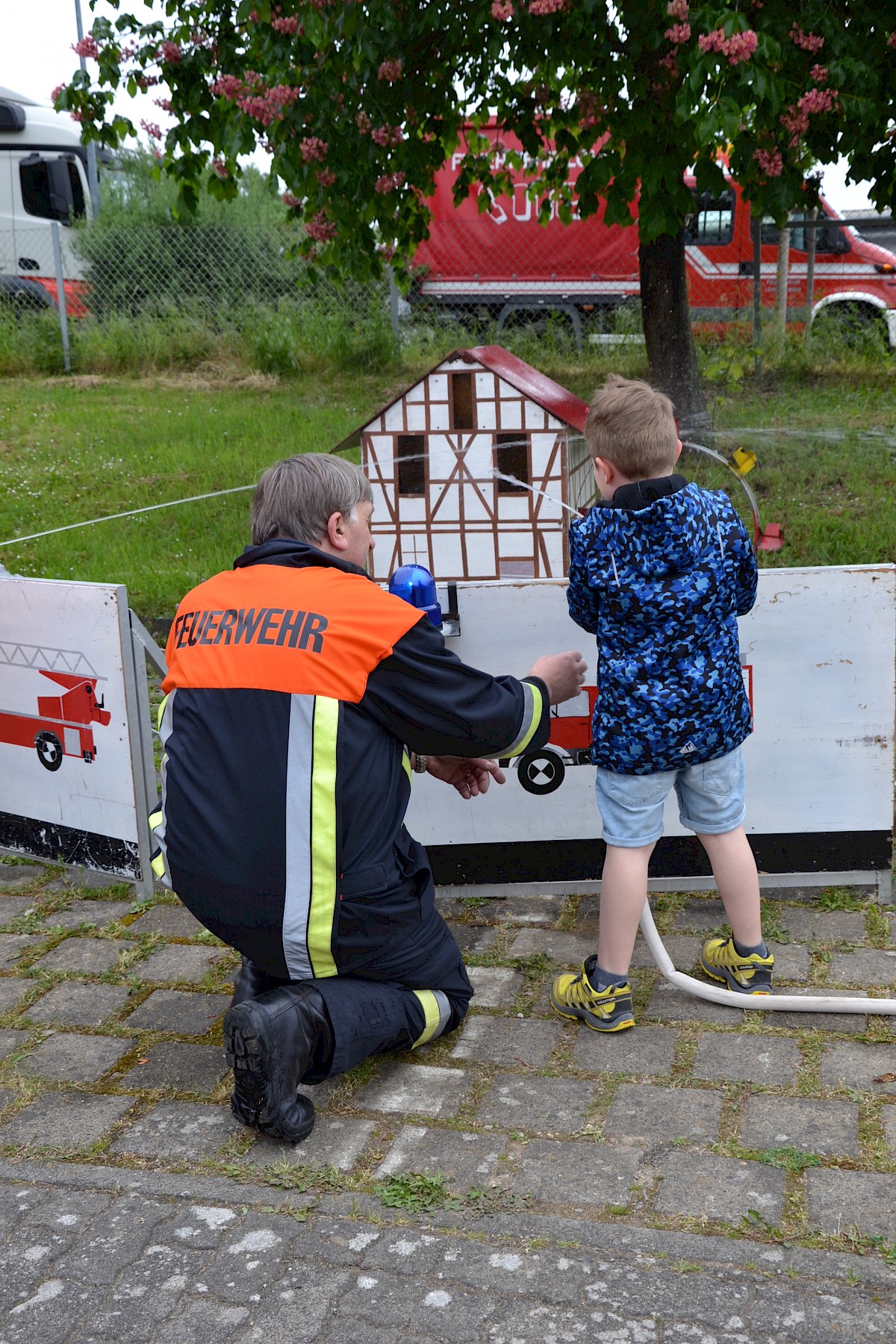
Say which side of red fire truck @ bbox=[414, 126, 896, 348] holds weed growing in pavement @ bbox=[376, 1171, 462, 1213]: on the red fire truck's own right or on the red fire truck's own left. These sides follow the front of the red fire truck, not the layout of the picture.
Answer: on the red fire truck's own right

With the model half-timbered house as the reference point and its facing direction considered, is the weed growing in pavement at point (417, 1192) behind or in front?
in front

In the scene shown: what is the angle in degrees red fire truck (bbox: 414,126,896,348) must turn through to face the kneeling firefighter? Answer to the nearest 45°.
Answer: approximately 90° to its right

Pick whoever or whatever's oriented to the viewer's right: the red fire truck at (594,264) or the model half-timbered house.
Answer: the red fire truck

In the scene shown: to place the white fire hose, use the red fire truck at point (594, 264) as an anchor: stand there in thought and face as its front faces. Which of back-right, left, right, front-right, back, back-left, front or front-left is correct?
right

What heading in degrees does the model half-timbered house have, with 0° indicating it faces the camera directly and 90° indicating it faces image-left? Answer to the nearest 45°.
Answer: approximately 0°

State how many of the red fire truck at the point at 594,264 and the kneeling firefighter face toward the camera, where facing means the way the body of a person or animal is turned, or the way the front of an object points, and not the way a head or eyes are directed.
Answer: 0

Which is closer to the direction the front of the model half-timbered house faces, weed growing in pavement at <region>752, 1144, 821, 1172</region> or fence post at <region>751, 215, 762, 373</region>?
the weed growing in pavement

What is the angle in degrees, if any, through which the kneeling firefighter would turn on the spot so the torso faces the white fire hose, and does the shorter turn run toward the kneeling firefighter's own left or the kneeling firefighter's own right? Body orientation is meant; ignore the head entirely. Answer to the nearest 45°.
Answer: approximately 45° to the kneeling firefighter's own right

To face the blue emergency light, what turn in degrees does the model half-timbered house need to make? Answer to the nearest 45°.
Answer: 0° — it already faces it

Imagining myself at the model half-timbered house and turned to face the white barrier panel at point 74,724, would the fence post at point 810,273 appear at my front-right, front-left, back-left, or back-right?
back-right

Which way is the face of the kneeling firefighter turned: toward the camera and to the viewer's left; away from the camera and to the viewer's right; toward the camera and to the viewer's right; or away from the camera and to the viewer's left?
away from the camera and to the viewer's right

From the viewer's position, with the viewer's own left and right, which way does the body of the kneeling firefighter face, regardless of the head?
facing away from the viewer and to the right of the viewer

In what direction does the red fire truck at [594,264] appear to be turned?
to the viewer's right
